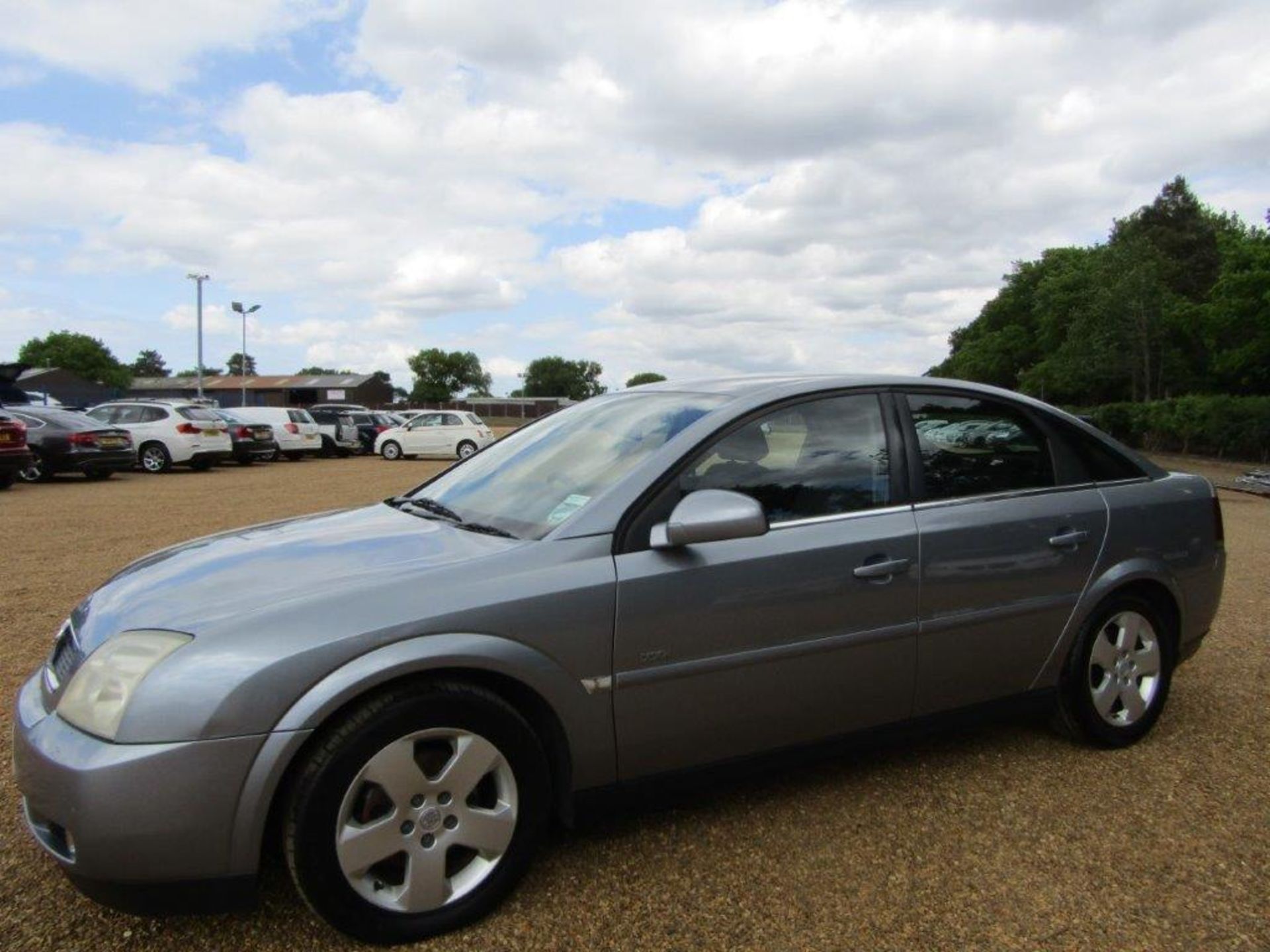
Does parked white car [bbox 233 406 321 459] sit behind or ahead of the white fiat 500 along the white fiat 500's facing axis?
ahead

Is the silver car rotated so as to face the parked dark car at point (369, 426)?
no

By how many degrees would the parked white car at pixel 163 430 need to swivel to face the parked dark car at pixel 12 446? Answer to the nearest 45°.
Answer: approximately 135° to its left

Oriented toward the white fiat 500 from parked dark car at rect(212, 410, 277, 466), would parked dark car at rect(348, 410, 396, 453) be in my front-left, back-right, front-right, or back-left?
front-left

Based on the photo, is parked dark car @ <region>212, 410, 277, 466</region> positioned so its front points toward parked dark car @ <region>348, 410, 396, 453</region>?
no

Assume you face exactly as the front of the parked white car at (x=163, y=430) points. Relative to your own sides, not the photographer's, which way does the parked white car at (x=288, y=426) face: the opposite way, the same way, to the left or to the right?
the same way

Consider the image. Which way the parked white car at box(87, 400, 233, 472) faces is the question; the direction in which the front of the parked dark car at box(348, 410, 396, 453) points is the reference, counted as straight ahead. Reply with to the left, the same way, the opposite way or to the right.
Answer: the same way

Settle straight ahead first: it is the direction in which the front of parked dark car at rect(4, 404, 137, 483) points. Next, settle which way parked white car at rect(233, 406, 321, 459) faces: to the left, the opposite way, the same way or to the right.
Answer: the same way

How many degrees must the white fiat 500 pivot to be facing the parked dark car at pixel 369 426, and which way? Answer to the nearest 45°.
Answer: approximately 45° to its right

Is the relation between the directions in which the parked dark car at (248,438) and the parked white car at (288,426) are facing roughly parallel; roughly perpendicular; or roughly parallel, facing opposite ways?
roughly parallel

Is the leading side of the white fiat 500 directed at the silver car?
no

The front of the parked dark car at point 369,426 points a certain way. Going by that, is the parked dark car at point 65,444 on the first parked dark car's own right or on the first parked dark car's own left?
on the first parked dark car's own left

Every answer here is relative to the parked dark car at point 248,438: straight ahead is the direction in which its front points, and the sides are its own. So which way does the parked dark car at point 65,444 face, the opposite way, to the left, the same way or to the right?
the same way

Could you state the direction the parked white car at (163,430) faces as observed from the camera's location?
facing away from the viewer and to the left of the viewer

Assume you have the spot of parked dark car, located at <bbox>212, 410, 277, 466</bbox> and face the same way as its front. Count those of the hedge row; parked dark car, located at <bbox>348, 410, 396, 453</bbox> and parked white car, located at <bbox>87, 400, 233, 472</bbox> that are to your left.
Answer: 1
